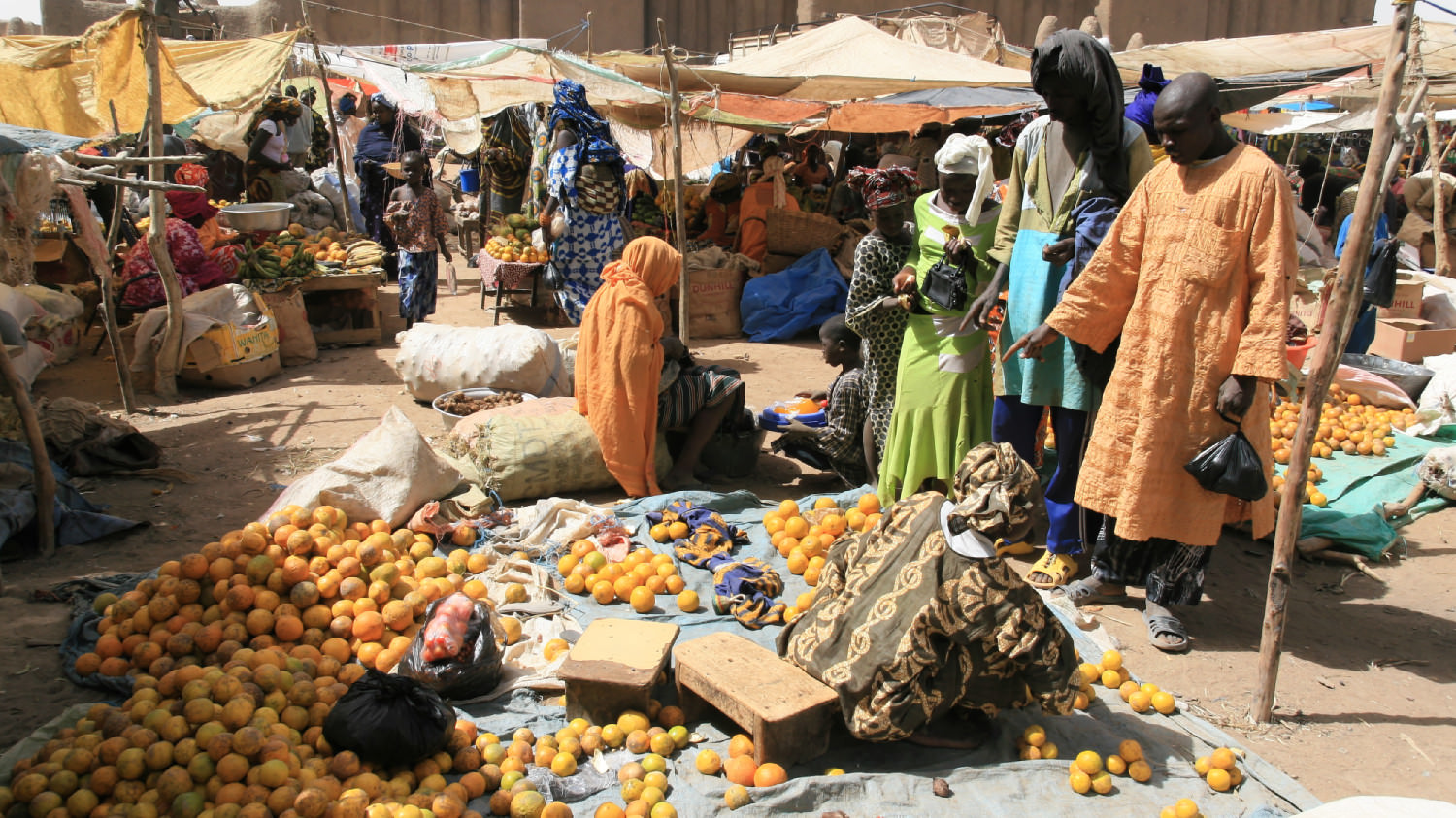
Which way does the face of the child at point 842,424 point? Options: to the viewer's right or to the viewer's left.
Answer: to the viewer's left

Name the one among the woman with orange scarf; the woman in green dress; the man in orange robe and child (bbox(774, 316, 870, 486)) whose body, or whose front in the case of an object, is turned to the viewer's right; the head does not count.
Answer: the woman with orange scarf

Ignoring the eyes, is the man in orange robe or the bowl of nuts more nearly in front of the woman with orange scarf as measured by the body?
the man in orange robe

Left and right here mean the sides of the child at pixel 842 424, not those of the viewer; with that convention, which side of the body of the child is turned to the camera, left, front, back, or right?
left

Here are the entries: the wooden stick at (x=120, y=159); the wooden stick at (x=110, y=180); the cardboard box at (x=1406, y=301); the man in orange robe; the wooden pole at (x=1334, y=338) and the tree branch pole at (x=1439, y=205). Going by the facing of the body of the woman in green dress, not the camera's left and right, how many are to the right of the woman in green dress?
2

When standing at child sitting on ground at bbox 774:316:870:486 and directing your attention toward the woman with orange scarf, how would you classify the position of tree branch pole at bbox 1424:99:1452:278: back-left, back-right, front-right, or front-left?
back-right

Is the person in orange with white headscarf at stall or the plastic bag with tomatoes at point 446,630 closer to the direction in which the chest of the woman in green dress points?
the plastic bag with tomatoes

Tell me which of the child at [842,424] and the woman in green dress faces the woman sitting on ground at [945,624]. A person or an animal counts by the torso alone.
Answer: the woman in green dress

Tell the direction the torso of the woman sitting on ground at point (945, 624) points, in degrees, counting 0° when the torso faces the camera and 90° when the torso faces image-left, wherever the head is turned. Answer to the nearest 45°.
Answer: approximately 225°

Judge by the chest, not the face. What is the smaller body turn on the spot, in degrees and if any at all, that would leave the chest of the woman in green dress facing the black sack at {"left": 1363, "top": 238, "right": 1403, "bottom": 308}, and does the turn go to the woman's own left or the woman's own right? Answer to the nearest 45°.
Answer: approximately 135° to the woman's own left
